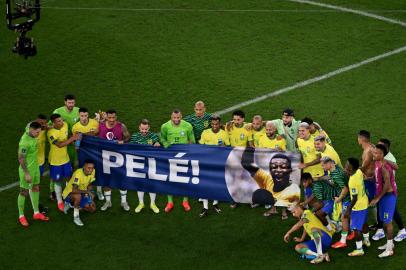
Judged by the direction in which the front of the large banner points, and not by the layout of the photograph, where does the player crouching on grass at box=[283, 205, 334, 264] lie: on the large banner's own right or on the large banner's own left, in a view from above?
on the large banner's own left

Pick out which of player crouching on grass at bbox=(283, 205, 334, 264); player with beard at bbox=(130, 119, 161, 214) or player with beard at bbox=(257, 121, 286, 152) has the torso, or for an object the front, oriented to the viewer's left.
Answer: the player crouching on grass

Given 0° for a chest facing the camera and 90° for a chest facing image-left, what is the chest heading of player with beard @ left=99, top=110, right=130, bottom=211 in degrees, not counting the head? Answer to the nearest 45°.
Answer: approximately 0°

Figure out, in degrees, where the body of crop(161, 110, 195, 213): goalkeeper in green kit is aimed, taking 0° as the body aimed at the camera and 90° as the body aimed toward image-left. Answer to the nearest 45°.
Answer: approximately 0°

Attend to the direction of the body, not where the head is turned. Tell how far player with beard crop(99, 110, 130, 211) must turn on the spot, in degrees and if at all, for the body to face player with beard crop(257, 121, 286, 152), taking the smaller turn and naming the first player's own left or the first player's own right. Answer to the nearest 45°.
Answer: approximately 90° to the first player's own left
